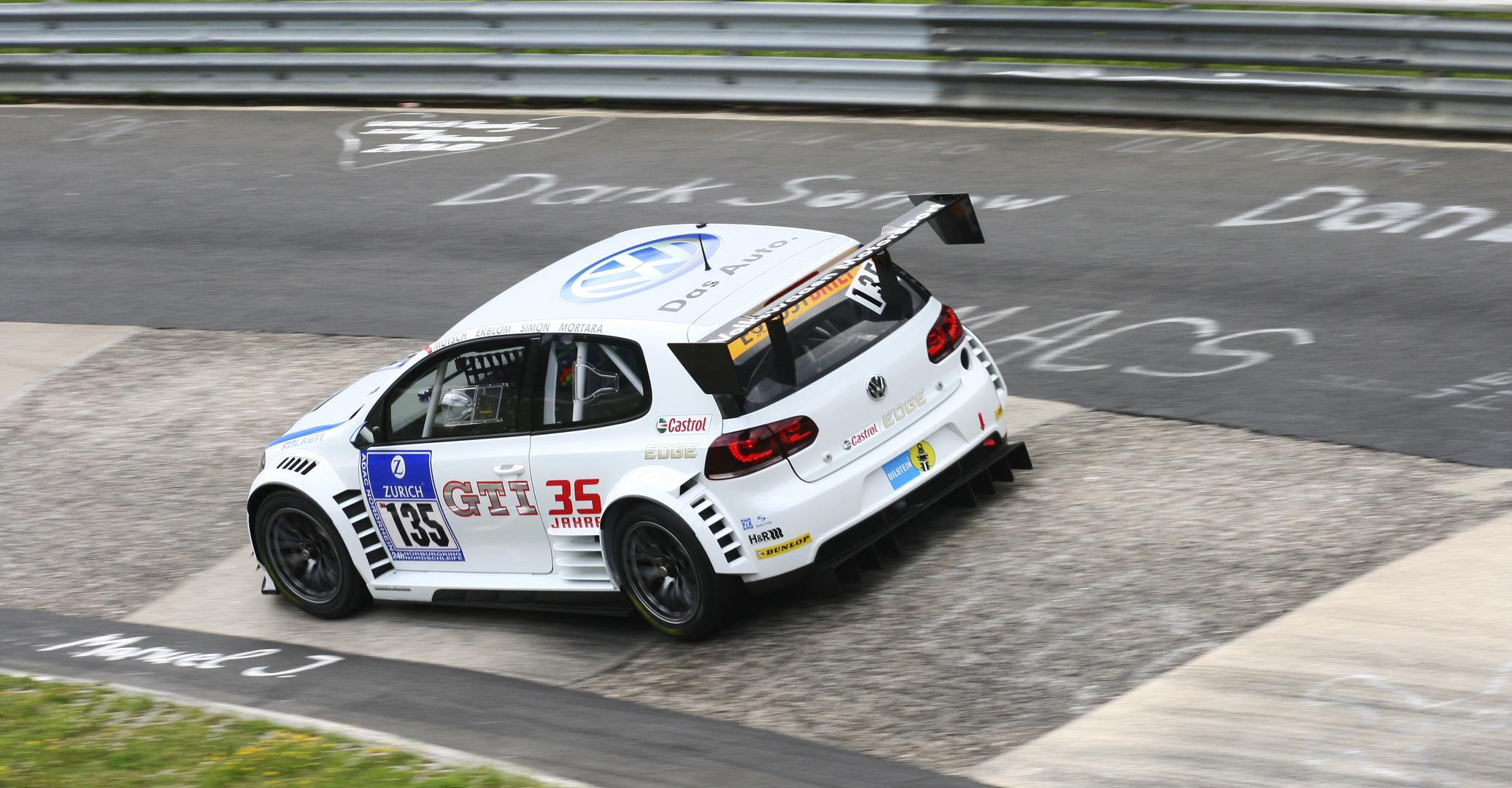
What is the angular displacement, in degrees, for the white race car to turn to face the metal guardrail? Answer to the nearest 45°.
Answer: approximately 45° to its right

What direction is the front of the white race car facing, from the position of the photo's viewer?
facing away from the viewer and to the left of the viewer
